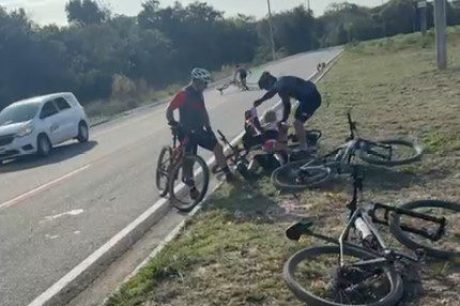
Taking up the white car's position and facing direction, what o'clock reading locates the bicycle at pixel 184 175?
The bicycle is roughly at 10 o'clock from the white car.

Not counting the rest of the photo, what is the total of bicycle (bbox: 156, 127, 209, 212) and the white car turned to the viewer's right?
0

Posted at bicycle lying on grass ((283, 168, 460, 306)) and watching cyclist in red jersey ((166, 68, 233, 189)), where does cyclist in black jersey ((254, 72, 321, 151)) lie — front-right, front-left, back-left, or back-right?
front-right

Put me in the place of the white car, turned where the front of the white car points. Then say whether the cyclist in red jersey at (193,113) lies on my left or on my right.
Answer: on my left

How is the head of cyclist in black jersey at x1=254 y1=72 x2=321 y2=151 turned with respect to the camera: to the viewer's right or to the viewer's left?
to the viewer's left

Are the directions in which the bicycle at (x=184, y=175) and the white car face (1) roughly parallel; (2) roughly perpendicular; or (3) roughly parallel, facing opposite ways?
roughly perpendicular

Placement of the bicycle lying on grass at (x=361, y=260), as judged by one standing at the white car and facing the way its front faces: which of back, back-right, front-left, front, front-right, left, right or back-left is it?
front-left

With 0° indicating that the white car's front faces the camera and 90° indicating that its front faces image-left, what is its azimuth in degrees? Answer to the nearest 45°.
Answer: approximately 45°

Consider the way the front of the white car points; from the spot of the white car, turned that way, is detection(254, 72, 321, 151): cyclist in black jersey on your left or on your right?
on your left
